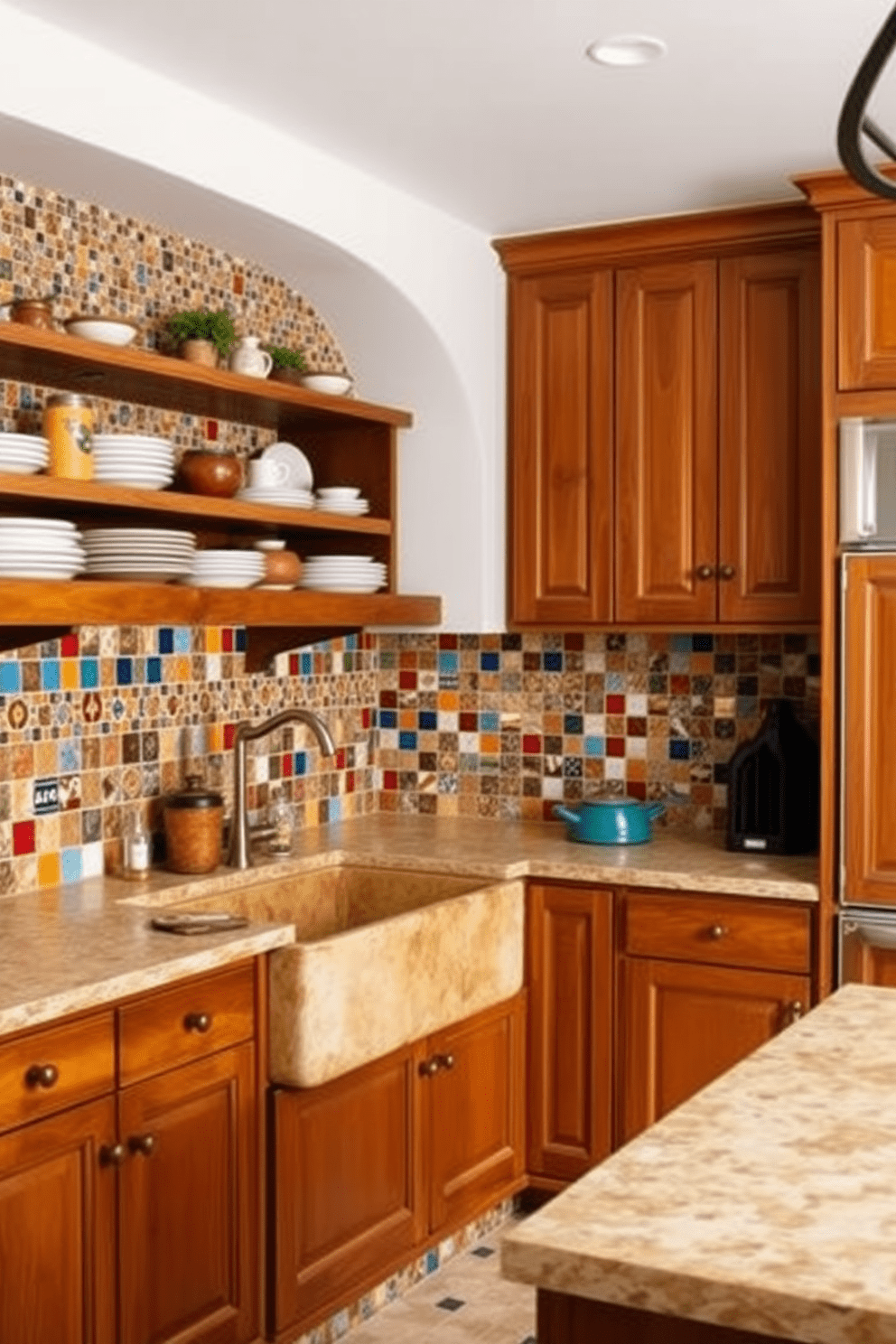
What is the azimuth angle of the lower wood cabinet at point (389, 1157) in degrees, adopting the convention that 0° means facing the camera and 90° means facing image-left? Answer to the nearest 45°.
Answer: approximately 315°

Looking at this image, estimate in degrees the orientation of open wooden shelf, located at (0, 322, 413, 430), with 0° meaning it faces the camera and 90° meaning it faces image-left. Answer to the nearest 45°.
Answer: approximately 315°

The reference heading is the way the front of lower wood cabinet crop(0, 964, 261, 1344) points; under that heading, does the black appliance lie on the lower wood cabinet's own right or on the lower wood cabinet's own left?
on the lower wood cabinet's own left

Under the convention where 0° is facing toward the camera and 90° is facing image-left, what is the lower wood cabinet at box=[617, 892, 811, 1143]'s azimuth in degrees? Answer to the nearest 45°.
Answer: approximately 0°

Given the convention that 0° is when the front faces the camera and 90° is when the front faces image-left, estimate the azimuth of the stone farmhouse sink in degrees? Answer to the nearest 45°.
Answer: approximately 315°

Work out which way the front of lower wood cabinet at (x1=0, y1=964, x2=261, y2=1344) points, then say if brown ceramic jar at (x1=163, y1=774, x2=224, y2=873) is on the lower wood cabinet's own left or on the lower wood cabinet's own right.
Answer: on the lower wood cabinet's own left
